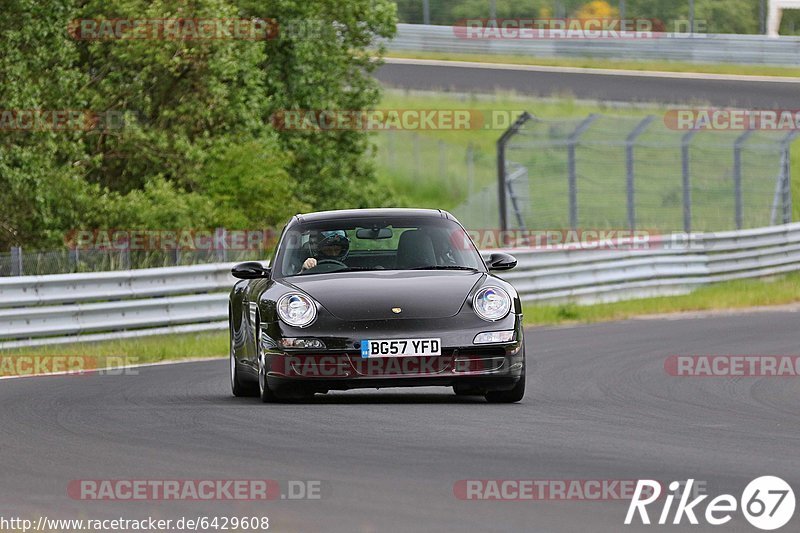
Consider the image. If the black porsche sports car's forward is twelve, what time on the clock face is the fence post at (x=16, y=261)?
The fence post is roughly at 5 o'clock from the black porsche sports car.

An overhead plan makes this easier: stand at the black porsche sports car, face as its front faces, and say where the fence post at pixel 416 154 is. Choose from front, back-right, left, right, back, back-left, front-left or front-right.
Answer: back

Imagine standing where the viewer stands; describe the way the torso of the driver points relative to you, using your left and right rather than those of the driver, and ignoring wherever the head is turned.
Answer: facing the viewer

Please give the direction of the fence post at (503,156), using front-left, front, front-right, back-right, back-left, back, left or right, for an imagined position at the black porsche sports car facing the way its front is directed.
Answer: back

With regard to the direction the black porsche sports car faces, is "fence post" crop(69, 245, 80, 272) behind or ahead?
behind

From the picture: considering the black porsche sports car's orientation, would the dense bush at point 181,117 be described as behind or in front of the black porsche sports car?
behind

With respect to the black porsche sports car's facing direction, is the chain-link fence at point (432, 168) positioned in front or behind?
behind

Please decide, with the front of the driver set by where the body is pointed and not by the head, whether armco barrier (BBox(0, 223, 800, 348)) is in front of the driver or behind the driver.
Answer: behind

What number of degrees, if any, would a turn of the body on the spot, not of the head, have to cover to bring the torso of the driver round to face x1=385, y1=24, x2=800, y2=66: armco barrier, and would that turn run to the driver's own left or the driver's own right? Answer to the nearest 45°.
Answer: approximately 180°

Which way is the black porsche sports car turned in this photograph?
toward the camera

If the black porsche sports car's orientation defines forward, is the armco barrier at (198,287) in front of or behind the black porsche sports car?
behind

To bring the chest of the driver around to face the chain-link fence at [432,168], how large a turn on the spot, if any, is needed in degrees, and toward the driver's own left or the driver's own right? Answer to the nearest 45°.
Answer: approximately 180°

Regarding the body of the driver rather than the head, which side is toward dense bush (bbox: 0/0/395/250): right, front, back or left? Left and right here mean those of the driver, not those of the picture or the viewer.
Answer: back

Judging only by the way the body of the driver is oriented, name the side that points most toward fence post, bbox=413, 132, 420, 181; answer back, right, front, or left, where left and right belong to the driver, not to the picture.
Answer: back
